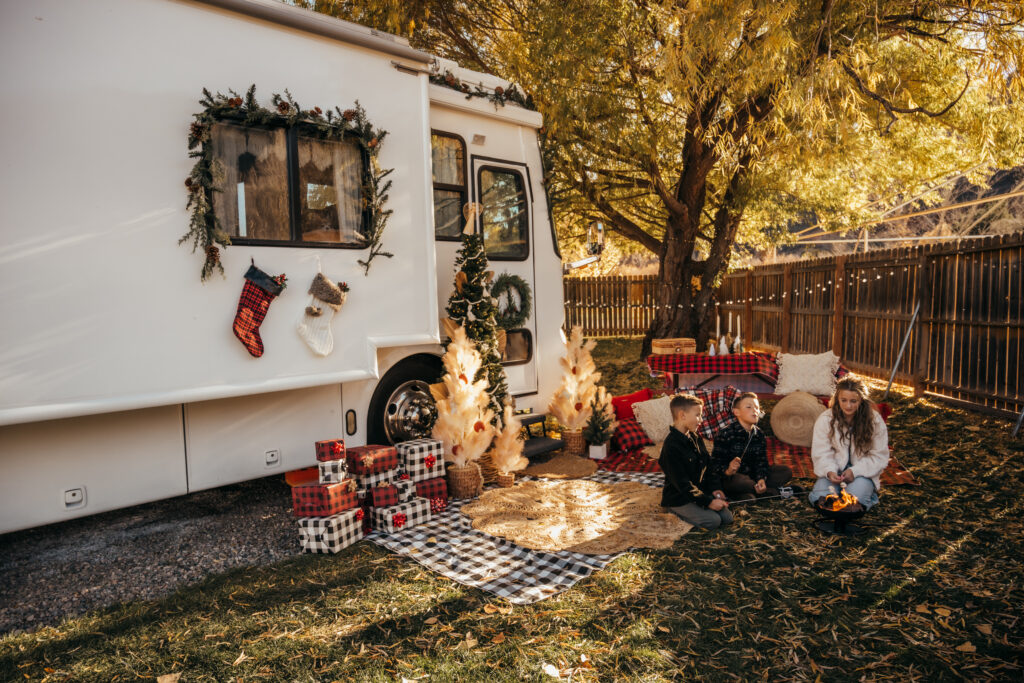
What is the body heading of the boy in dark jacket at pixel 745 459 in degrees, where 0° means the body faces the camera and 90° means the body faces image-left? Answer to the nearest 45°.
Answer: approximately 315°

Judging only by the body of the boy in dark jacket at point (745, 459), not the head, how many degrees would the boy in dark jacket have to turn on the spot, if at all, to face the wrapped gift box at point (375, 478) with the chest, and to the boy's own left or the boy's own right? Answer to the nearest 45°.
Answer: approximately 90° to the boy's own right

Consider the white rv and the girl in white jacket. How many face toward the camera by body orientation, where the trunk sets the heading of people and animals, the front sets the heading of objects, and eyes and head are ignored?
1

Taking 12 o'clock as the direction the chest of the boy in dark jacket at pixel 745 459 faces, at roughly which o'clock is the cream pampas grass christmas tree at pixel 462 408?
The cream pampas grass christmas tree is roughly at 4 o'clock from the boy in dark jacket.

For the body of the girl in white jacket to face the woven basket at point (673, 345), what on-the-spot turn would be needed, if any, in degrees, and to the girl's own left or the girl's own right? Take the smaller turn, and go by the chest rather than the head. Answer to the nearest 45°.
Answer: approximately 135° to the girl's own right

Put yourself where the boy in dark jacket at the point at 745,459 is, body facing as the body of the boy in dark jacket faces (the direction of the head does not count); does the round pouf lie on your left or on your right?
on your left

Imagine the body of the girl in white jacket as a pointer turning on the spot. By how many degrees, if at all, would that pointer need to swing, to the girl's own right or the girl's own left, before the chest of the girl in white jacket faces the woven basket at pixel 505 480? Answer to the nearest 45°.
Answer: approximately 90° to the girl's own right

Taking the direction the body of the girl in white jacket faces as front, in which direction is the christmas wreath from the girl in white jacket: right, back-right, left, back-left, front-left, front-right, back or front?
right

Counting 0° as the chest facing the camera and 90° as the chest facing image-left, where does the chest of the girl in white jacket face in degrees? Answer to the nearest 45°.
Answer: approximately 0°

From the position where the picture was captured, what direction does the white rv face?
facing away from the viewer and to the right of the viewer

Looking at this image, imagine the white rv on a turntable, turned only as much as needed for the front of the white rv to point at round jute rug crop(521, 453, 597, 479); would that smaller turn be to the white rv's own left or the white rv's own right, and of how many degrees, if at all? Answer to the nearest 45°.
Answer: approximately 45° to the white rv's own right

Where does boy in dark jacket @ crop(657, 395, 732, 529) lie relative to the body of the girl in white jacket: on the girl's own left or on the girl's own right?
on the girl's own right

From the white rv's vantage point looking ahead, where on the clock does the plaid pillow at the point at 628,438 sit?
The plaid pillow is roughly at 1 o'clock from the white rv.
